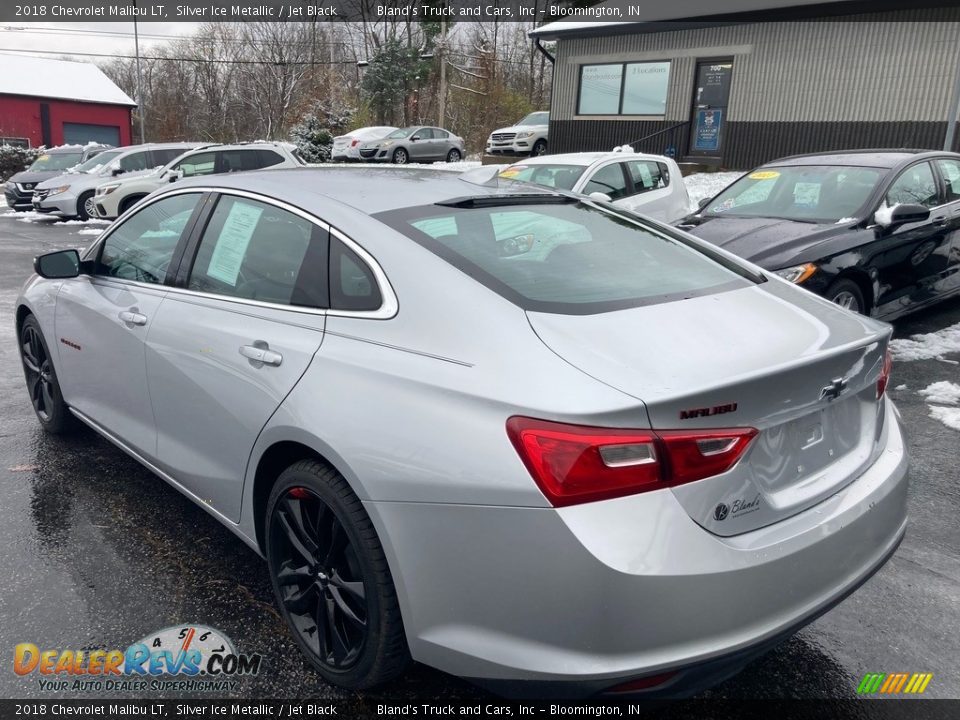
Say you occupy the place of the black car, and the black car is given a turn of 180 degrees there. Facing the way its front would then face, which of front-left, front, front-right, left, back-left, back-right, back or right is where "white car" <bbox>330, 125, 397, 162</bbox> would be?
left

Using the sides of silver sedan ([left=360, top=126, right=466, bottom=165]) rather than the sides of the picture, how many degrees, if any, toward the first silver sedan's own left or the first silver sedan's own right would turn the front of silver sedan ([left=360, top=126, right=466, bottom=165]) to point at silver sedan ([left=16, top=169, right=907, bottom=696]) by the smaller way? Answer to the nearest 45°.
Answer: approximately 45° to the first silver sedan's own left

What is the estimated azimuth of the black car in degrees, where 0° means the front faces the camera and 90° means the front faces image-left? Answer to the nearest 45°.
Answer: approximately 45°

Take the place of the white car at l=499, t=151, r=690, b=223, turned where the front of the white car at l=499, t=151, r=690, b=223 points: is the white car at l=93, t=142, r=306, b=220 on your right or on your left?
on your right

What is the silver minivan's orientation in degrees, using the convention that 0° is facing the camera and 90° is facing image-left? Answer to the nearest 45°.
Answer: approximately 45°

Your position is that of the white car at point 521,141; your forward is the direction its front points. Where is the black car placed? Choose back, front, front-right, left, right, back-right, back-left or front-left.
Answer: front-left

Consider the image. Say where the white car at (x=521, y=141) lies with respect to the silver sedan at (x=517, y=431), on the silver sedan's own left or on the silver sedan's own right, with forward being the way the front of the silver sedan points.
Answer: on the silver sedan's own right

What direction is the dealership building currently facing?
toward the camera

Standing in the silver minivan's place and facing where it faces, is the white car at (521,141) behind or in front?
behind

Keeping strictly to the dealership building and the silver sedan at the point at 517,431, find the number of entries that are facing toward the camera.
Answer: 1

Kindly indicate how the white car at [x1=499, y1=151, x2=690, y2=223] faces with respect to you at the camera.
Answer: facing the viewer and to the left of the viewer

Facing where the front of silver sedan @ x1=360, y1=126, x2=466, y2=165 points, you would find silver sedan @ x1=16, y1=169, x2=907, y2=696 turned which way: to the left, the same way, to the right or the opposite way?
to the right

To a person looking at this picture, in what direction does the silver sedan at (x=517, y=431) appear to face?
facing away from the viewer and to the left of the viewer

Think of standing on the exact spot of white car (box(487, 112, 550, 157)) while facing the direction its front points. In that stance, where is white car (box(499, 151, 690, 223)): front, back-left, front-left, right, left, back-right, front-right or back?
front-left

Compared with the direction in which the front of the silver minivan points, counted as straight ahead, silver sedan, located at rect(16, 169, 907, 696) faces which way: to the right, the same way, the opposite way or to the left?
to the right
